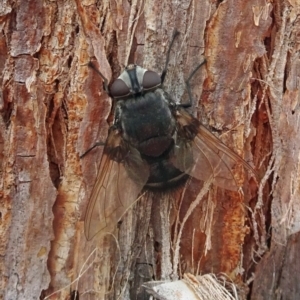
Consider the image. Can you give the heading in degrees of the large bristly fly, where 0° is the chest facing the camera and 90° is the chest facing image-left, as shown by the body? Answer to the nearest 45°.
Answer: approximately 180°
